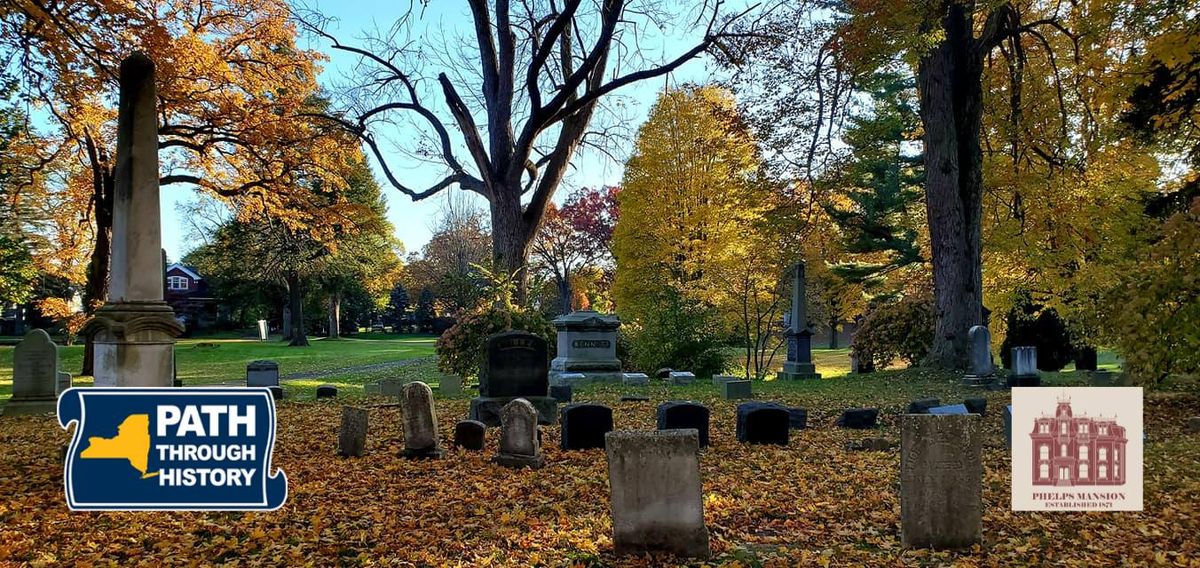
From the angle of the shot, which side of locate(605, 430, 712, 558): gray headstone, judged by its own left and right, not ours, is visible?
front

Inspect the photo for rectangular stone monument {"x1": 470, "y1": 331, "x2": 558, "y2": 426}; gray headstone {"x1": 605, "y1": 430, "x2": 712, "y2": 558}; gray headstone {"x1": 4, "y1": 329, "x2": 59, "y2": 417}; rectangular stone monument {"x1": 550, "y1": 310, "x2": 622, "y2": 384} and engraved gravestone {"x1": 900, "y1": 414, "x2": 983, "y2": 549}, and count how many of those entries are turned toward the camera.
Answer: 5

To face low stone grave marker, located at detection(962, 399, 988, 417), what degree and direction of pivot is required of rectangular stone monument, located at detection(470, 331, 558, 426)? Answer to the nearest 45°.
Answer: approximately 90° to its left

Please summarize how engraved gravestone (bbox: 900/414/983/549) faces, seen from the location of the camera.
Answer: facing the viewer

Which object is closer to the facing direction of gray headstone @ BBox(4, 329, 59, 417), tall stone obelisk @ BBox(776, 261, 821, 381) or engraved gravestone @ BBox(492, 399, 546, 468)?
the engraved gravestone

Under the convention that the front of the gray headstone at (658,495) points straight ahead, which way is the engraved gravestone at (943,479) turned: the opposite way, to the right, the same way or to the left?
the same way

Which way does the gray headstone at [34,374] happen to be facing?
toward the camera

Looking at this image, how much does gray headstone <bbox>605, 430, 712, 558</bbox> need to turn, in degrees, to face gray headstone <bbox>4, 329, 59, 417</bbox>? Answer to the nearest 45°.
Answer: approximately 135° to its right

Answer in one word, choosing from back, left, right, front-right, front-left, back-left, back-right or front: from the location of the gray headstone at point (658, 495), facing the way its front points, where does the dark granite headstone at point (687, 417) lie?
back

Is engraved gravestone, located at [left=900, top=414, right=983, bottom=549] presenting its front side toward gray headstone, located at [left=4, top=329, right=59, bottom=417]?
no

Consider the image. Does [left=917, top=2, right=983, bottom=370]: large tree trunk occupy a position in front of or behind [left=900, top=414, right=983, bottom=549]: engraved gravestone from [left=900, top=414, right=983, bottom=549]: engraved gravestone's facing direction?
behind
